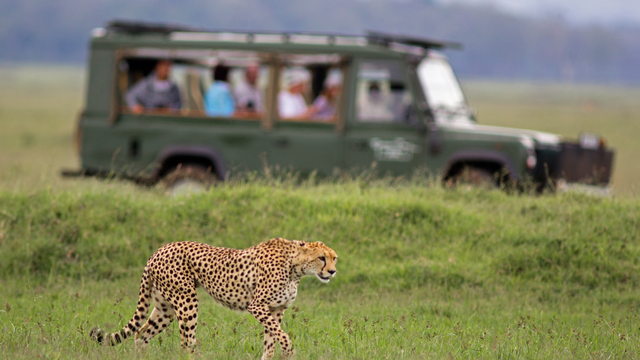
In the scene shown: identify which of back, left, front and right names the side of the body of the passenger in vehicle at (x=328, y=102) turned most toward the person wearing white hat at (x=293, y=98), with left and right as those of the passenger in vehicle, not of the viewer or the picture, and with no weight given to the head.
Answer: back

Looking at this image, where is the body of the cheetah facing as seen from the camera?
to the viewer's right

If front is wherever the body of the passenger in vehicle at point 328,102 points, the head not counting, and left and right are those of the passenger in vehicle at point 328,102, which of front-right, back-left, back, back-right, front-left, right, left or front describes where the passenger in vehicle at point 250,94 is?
back

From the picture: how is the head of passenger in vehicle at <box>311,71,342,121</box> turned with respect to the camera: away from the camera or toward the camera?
toward the camera

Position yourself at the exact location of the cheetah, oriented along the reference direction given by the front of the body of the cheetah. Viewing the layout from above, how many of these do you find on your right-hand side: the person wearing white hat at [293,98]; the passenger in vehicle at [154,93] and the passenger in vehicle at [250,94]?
0

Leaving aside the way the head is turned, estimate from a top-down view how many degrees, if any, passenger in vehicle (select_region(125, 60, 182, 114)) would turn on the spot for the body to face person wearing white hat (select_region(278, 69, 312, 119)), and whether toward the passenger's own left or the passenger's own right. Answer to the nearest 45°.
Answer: approximately 45° to the passenger's own left

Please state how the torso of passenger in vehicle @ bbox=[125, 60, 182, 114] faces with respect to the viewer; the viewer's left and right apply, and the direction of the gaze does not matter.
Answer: facing the viewer and to the right of the viewer

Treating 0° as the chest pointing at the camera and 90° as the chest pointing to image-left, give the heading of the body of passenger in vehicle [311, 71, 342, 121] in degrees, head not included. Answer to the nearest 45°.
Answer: approximately 270°

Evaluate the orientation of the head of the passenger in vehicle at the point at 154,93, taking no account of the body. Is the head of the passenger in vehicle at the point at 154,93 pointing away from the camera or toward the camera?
toward the camera

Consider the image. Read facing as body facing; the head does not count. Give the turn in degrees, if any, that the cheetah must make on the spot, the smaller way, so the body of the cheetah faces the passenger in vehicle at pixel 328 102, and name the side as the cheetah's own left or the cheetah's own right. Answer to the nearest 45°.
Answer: approximately 90° to the cheetah's own left

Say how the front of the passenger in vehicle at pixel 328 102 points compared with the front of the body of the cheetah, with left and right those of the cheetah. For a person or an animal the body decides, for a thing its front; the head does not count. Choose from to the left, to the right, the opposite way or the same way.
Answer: the same way

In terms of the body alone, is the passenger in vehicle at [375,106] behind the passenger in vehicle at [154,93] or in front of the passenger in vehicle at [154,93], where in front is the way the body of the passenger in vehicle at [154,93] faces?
in front

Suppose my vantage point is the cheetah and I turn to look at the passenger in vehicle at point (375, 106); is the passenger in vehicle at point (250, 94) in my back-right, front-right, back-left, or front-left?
front-left

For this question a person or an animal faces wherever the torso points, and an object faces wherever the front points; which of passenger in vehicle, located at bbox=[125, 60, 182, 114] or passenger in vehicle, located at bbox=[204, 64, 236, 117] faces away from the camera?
passenger in vehicle, located at bbox=[204, 64, 236, 117]
